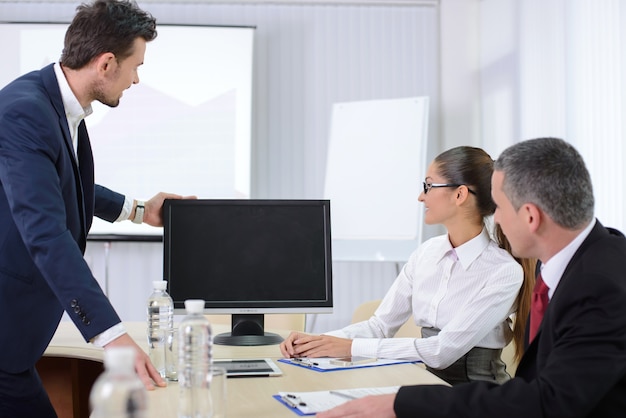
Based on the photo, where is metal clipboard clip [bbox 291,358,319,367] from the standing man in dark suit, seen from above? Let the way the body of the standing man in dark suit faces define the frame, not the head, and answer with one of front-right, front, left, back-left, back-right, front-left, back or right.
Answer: front

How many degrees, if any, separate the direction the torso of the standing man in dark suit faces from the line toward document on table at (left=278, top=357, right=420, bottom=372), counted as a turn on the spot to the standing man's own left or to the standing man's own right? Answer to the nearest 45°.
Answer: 0° — they already face it

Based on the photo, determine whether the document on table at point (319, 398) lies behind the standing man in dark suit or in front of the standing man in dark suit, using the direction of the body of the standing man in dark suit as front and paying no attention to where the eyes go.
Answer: in front

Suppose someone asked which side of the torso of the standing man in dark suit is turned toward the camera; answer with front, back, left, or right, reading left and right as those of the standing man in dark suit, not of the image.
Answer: right

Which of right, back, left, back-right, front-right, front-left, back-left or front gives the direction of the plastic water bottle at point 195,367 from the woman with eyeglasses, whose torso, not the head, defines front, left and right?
front

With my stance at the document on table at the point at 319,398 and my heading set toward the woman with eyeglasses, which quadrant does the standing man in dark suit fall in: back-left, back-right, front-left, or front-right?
back-left

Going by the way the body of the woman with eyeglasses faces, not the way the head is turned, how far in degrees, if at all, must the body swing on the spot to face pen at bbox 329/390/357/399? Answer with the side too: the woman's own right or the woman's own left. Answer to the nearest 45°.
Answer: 0° — they already face it

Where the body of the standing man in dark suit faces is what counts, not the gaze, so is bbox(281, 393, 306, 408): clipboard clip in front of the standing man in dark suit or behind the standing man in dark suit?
in front

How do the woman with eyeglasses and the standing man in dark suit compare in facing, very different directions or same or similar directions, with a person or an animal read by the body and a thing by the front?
very different directions

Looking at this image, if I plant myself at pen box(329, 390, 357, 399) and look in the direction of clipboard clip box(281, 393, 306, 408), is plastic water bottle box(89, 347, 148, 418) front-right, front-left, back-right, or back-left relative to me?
front-left

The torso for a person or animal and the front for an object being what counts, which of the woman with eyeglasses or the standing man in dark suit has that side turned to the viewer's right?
the standing man in dark suit

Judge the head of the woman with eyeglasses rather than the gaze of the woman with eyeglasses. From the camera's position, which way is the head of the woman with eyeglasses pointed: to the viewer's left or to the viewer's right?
to the viewer's left

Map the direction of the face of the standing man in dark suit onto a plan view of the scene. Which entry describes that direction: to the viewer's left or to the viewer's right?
to the viewer's right

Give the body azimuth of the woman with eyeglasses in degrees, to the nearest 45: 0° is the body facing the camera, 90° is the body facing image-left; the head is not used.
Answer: approximately 45°

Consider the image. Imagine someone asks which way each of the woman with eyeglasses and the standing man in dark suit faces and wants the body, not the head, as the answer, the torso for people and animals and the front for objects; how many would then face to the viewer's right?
1
